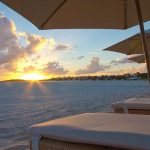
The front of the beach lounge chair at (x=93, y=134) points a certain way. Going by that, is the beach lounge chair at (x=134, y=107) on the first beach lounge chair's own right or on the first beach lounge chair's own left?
on the first beach lounge chair's own right

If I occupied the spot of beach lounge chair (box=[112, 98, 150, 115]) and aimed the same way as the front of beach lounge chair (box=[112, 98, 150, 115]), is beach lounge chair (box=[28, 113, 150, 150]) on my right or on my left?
on my left
